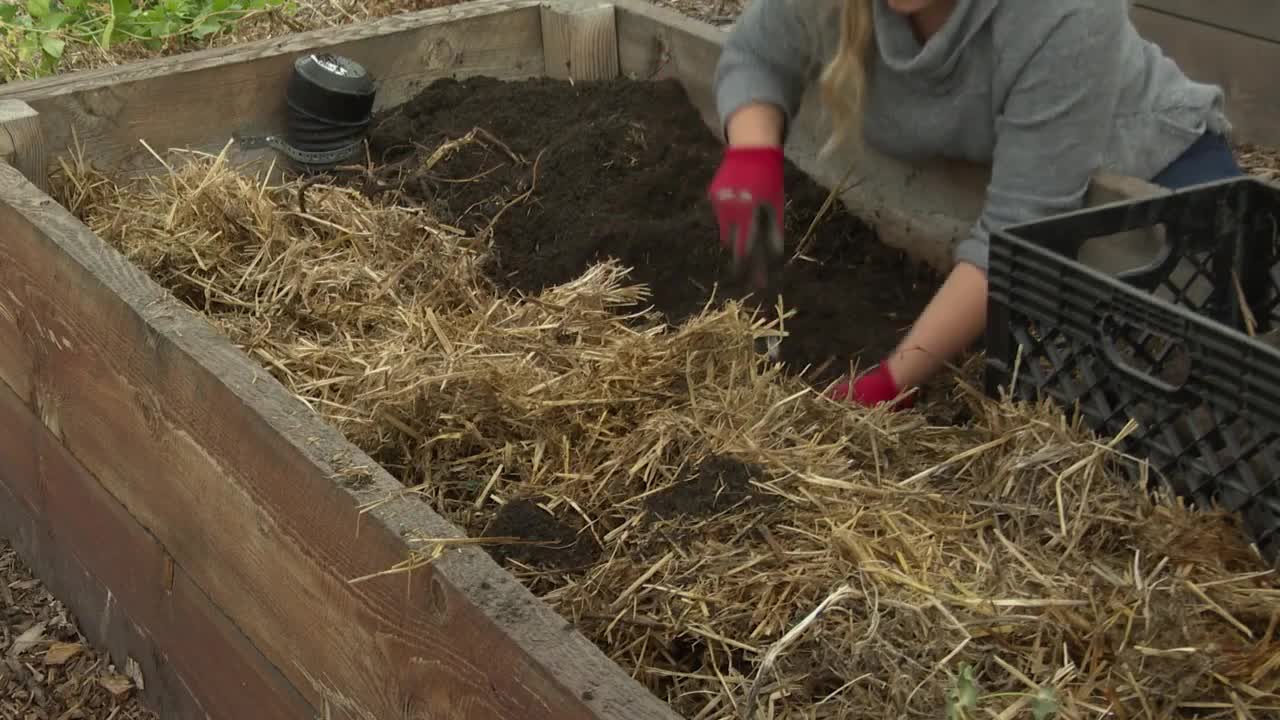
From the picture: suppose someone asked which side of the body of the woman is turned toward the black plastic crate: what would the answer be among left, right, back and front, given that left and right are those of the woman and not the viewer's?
left

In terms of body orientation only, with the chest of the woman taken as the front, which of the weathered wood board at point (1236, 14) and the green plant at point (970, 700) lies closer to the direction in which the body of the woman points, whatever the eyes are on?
the green plant

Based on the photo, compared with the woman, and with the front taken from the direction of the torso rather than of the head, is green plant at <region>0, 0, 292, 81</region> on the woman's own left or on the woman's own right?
on the woman's own right

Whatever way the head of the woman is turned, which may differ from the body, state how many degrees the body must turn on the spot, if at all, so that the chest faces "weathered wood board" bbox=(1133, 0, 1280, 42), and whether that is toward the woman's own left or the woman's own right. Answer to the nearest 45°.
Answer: approximately 135° to the woman's own right

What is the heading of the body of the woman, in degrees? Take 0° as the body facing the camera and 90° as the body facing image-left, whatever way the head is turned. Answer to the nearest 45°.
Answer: approximately 45°
